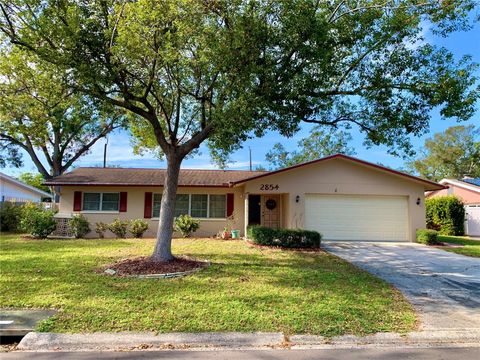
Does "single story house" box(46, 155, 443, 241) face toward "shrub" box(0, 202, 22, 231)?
no

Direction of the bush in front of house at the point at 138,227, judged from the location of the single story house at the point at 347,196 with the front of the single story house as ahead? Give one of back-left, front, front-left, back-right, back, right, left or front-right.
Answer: right

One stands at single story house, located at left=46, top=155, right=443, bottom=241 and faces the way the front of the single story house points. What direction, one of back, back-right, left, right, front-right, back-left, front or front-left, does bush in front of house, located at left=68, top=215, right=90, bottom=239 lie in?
right

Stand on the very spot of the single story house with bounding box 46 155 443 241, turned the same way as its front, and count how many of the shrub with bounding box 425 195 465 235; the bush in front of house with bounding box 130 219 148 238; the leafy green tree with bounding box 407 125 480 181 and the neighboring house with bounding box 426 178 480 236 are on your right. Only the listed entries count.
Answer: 1

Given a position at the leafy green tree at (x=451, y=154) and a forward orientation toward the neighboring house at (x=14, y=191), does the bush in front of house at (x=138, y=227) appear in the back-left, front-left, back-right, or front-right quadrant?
front-left

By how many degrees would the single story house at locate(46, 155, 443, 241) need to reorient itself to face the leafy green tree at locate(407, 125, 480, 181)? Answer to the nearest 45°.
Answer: approximately 135° to its left

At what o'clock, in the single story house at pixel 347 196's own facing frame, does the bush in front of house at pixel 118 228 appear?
The bush in front of house is roughly at 3 o'clock from the single story house.

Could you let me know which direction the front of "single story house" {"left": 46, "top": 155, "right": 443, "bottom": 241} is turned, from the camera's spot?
facing the viewer

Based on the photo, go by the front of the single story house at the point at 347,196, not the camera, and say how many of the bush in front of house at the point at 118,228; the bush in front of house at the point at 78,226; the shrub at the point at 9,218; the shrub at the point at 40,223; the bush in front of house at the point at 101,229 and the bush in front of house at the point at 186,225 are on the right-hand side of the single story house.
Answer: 6

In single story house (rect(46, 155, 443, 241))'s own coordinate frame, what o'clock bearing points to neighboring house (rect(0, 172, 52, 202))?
The neighboring house is roughly at 4 o'clock from the single story house.

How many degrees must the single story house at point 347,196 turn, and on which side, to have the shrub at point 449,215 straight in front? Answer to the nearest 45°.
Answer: approximately 135° to its left

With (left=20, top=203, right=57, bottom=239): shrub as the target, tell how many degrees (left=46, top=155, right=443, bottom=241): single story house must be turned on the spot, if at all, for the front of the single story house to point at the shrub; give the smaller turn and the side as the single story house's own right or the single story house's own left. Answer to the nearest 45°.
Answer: approximately 90° to the single story house's own right

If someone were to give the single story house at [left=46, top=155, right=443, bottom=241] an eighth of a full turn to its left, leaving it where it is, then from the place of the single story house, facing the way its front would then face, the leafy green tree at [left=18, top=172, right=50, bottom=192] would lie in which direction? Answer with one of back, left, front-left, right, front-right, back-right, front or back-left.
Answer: back

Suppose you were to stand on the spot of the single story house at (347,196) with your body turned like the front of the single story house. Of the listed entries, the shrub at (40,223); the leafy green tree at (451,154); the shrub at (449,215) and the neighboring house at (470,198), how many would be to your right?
1

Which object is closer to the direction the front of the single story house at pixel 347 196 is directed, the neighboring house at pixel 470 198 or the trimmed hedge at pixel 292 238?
the trimmed hedge

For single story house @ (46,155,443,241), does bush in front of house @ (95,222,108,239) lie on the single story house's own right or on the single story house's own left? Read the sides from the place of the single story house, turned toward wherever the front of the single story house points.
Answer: on the single story house's own right

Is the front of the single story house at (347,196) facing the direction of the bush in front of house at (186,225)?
no
